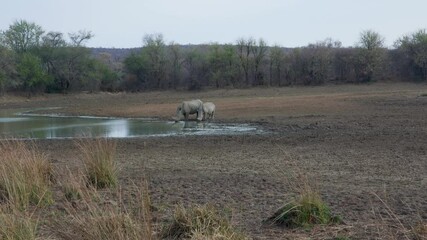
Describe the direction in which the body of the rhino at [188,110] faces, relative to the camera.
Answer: to the viewer's left

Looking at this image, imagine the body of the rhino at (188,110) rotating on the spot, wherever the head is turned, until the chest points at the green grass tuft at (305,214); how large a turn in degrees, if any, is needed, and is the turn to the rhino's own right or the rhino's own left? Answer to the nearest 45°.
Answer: approximately 90° to the rhino's own left

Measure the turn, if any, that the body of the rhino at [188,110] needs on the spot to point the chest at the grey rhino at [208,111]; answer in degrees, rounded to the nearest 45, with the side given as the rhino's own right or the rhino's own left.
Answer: approximately 180°

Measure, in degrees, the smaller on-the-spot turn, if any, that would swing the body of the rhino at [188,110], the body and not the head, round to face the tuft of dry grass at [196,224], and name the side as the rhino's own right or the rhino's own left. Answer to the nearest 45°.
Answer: approximately 90° to the rhino's own left
